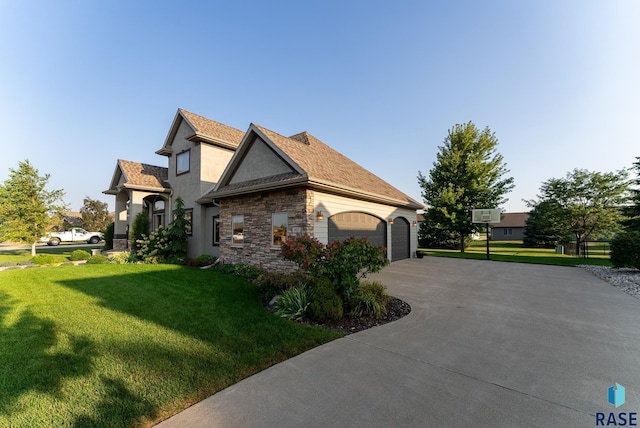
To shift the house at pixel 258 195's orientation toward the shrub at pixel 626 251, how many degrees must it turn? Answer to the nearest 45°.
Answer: approximately 135° to its left

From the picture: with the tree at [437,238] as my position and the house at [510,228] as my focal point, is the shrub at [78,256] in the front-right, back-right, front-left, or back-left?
back-left

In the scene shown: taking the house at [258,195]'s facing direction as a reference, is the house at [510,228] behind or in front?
behind

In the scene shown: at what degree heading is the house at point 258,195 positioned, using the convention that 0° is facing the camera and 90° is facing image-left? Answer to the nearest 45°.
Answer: approximately 45°

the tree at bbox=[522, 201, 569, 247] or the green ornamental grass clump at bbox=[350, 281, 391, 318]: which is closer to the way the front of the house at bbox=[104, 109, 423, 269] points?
the green ornamental grass clump

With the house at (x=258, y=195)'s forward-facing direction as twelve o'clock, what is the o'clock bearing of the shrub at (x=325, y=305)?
The shrub is roughly at 10 o'clock from the house.

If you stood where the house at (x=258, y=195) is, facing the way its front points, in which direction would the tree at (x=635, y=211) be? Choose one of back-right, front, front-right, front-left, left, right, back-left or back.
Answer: back-left

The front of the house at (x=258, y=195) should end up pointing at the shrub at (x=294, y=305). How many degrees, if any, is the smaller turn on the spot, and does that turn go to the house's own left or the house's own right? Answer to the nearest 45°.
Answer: approximately 45° to the house's own left

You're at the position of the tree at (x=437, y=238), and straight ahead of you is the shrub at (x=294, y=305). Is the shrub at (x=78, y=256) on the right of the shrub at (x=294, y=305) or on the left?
right

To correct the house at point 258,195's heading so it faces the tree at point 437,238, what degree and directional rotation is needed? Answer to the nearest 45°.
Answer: approximately 180°

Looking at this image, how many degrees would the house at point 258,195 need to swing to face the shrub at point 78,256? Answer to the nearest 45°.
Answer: approximately 90° to its right

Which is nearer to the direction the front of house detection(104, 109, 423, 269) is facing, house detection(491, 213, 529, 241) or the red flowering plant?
the red flowering plant
